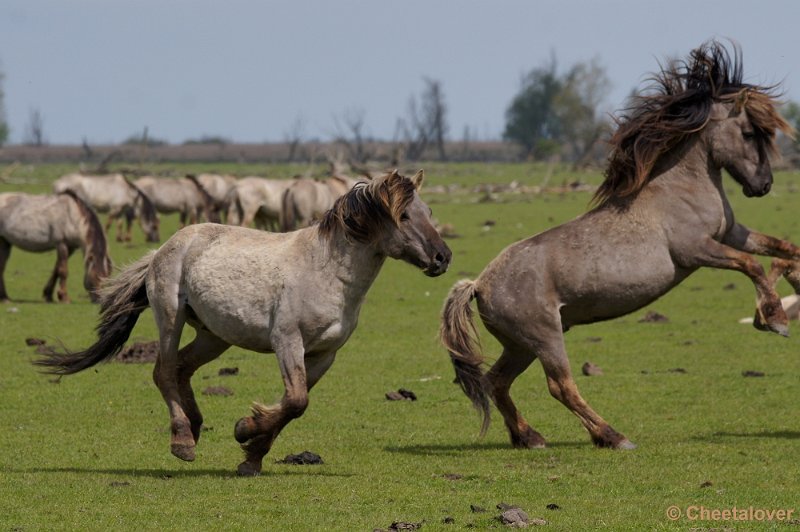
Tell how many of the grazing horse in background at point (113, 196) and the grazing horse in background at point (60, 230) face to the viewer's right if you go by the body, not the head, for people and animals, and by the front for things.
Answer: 2

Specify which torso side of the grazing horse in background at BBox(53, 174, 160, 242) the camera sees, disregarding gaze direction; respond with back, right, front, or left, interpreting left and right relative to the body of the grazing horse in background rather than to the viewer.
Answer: right

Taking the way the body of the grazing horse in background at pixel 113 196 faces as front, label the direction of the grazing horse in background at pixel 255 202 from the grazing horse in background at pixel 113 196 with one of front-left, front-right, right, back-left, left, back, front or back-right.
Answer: front-right

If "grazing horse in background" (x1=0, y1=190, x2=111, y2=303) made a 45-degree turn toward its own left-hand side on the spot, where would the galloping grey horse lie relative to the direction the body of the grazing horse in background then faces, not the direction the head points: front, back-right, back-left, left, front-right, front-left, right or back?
back-right

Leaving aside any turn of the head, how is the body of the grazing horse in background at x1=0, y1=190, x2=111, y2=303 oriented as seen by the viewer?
to the viewer's right

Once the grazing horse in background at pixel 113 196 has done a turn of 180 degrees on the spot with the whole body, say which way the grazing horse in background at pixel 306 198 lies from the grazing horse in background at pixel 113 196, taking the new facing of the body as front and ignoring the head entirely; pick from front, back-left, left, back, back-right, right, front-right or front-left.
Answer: back-left

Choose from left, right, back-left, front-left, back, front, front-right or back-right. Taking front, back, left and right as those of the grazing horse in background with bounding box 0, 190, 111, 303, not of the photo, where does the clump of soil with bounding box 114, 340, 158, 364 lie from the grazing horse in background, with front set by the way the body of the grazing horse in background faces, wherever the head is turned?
right
